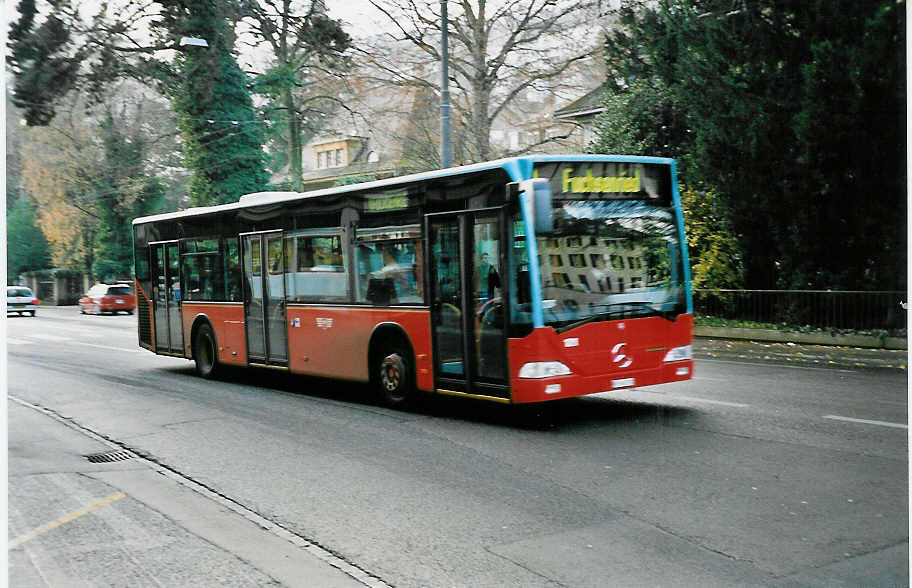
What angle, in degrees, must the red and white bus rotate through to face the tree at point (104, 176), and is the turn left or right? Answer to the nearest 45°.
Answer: approximately 180°

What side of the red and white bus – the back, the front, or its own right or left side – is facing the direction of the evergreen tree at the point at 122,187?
back

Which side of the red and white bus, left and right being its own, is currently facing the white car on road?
back

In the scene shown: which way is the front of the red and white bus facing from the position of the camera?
facing the viewer and to the right of the viewer

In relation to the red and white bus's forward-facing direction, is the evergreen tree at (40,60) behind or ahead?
behind

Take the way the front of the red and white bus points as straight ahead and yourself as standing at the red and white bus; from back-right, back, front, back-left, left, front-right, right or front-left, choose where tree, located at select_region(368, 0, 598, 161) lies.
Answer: back-left

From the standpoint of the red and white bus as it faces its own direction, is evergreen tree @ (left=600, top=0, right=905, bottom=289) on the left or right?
on its left

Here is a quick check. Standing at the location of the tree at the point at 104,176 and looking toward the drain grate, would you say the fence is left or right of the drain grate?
left

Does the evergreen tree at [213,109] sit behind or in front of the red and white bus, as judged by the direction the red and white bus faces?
behind

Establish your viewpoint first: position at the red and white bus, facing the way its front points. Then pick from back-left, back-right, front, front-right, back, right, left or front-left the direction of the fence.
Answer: left

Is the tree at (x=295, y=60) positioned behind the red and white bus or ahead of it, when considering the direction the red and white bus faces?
behind

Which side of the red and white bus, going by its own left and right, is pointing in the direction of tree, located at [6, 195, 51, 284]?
back
